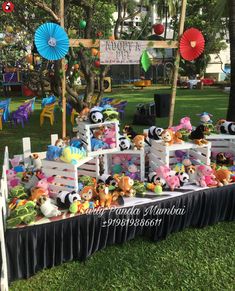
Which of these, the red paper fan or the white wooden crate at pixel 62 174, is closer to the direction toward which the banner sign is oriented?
the white wooden crate

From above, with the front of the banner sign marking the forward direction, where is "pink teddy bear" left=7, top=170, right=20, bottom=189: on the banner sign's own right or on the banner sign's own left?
on the banner sign's own right

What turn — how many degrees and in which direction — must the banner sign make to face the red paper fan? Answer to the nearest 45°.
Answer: approximately 90° to its left

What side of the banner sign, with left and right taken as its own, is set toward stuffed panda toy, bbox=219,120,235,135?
left
